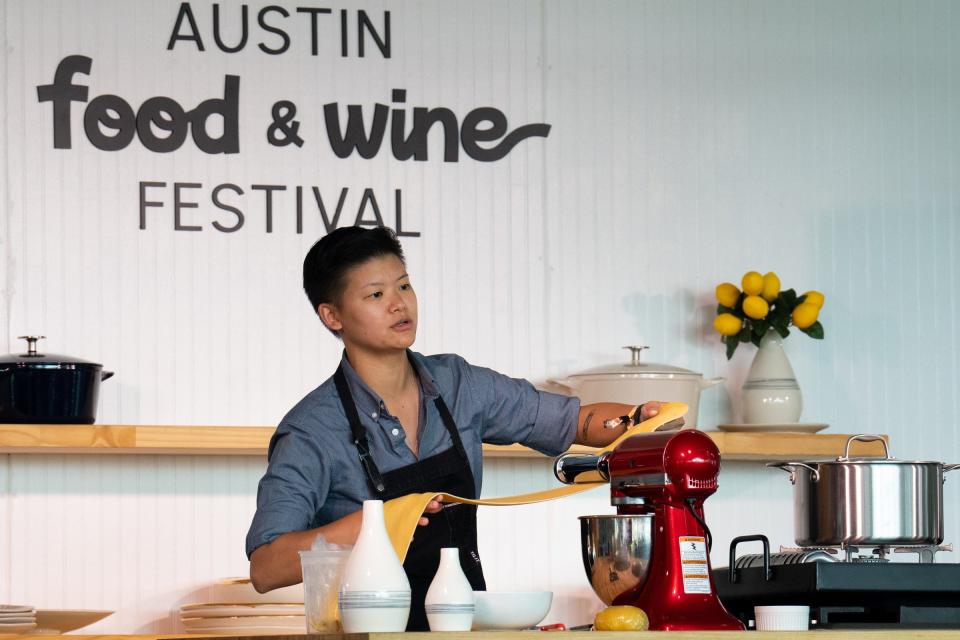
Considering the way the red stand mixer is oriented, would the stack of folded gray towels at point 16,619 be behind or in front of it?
in front

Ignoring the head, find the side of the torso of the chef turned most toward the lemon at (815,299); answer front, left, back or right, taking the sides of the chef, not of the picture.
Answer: left

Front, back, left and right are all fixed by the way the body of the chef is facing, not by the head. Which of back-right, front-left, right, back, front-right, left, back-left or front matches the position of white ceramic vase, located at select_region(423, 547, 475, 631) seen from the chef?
front-right

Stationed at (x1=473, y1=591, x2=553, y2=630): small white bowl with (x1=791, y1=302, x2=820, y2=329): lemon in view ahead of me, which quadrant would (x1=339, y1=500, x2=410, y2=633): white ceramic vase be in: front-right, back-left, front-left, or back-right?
back-left

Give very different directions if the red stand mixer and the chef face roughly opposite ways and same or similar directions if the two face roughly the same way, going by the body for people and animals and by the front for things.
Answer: very different directions

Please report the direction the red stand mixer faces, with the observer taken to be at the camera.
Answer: facing away from the viewer and to the left of the viewer

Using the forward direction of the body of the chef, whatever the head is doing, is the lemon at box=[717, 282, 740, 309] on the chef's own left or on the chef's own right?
on the chef's own left

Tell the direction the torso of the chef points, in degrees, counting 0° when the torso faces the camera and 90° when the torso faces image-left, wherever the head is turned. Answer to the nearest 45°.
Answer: approximately 315°

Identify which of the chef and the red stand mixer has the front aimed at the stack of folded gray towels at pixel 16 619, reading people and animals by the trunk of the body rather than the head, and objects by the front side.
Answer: the red stand mixer

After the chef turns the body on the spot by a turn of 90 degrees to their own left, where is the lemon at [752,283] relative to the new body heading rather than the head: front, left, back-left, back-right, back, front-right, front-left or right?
front

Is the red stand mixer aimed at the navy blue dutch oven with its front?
yes

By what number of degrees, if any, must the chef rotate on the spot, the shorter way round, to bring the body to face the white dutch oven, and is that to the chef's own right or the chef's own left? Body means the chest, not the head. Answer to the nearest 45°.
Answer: approximately 90° to the chef's own left

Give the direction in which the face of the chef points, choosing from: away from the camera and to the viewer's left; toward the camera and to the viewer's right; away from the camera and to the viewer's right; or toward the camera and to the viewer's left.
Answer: toward the camera and to the viewer's right
